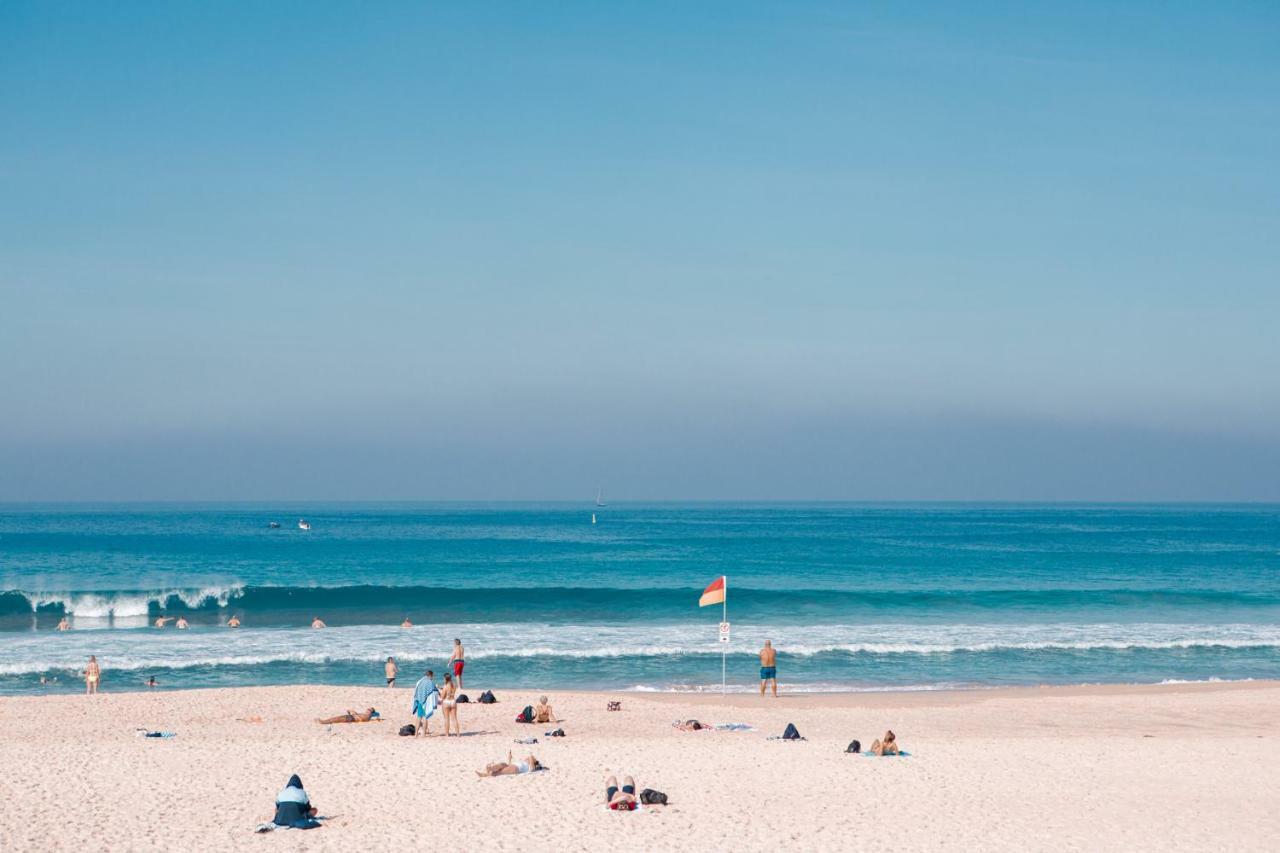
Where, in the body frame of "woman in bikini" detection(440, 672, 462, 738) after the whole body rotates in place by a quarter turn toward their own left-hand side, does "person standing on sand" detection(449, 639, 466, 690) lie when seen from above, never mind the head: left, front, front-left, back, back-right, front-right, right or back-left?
right

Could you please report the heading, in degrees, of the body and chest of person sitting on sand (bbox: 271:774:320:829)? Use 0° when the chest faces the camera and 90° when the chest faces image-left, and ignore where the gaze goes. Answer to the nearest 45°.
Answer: approximately 180°

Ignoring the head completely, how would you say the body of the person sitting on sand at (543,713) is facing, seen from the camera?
away from the camera

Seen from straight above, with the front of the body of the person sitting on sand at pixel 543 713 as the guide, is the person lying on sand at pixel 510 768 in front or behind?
behind

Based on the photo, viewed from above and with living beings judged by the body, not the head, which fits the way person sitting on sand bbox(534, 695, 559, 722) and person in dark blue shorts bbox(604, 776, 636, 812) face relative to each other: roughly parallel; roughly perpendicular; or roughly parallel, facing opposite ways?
roughly parallel

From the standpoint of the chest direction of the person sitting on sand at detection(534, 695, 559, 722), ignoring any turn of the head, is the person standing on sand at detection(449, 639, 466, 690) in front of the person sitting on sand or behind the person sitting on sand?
in front

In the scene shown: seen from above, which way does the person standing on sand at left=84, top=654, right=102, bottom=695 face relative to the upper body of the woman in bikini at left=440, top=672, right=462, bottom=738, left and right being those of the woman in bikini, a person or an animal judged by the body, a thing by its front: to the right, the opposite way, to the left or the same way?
the same way

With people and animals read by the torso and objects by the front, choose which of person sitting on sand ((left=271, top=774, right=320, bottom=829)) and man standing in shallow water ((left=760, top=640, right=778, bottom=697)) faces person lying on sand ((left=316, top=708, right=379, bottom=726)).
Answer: the person sitting on sand

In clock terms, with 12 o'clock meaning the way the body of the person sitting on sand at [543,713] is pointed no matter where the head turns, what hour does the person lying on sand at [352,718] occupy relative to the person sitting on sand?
The person lying on sand is roughly at 9 o'clock from the person sitting on sand.

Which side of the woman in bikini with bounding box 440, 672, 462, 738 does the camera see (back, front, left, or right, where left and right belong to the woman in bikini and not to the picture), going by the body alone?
back

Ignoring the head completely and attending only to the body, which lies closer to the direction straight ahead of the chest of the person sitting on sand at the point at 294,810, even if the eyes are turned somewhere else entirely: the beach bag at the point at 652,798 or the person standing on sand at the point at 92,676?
the person standing on sand

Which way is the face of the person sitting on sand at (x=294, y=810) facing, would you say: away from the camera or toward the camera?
away from the camera

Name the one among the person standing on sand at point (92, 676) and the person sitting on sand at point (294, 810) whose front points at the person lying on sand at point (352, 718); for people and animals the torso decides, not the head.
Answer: the person sitting on sand

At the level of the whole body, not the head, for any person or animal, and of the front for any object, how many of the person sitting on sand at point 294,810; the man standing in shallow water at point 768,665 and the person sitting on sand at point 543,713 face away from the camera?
3
